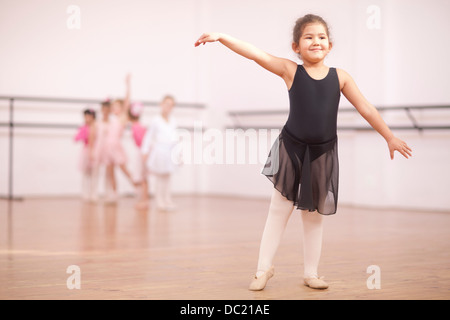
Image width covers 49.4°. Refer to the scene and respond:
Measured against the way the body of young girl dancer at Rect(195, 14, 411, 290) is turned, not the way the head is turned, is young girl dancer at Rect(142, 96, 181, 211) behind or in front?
behind

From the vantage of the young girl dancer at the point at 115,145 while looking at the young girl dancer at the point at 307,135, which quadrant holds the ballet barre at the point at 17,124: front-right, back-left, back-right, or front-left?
back-right

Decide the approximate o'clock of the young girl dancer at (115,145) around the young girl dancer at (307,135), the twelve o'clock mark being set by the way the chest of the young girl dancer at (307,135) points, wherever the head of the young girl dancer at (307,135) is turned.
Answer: the young girl dancer at (115,145) is roughly at 5 o'clock from the young girl dancer at (307,135).

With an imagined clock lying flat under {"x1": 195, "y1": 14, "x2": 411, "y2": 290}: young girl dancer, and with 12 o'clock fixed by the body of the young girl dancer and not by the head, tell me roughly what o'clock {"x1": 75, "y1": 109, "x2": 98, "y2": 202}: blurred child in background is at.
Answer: The blurred child in background is roughly at 5 o'clock from the young girl dancer.

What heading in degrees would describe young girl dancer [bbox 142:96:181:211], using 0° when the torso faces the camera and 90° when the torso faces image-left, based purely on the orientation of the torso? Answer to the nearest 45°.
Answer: approximately 315°

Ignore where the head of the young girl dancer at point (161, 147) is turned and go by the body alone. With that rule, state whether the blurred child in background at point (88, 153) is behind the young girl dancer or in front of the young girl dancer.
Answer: behind
